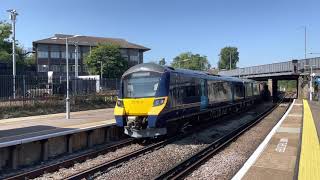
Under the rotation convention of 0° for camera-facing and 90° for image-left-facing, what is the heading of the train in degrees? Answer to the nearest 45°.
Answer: approximately 45°

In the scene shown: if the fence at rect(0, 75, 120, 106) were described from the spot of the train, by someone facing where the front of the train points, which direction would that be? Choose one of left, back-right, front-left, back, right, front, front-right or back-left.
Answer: right

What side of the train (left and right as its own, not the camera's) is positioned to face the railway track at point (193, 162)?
left
